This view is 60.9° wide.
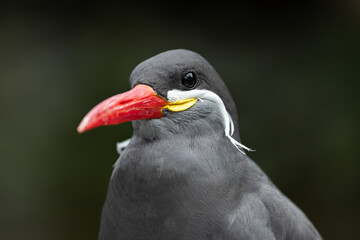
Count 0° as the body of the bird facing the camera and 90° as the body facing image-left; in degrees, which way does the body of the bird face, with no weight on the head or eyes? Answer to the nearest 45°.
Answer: approximately 45°
